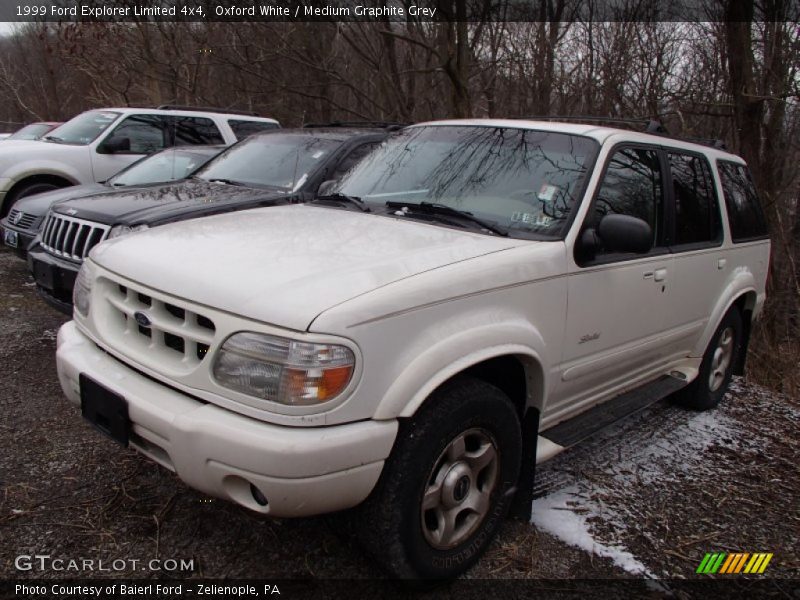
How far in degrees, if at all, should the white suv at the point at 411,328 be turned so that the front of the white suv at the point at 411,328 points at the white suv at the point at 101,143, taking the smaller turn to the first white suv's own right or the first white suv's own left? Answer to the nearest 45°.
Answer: approximately 90° to the first white suv's own right

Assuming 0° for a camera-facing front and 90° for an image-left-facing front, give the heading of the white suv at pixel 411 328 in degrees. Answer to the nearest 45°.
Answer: approximately 45°

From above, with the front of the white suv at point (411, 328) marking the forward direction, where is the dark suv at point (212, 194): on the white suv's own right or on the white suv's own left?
on the white suv's own right

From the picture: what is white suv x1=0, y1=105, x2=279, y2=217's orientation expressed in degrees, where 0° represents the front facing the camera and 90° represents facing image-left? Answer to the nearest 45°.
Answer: approximately 45°

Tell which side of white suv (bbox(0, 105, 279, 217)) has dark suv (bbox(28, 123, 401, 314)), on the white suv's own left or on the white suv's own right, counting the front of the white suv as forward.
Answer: on the white suv's own left

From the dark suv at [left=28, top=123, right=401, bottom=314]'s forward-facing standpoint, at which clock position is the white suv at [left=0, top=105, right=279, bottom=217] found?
The white suv is roughly at 4 o'clock from the dark suv.

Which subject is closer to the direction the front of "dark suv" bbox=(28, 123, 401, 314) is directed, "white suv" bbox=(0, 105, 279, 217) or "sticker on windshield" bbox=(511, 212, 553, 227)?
the sticker on windshield
